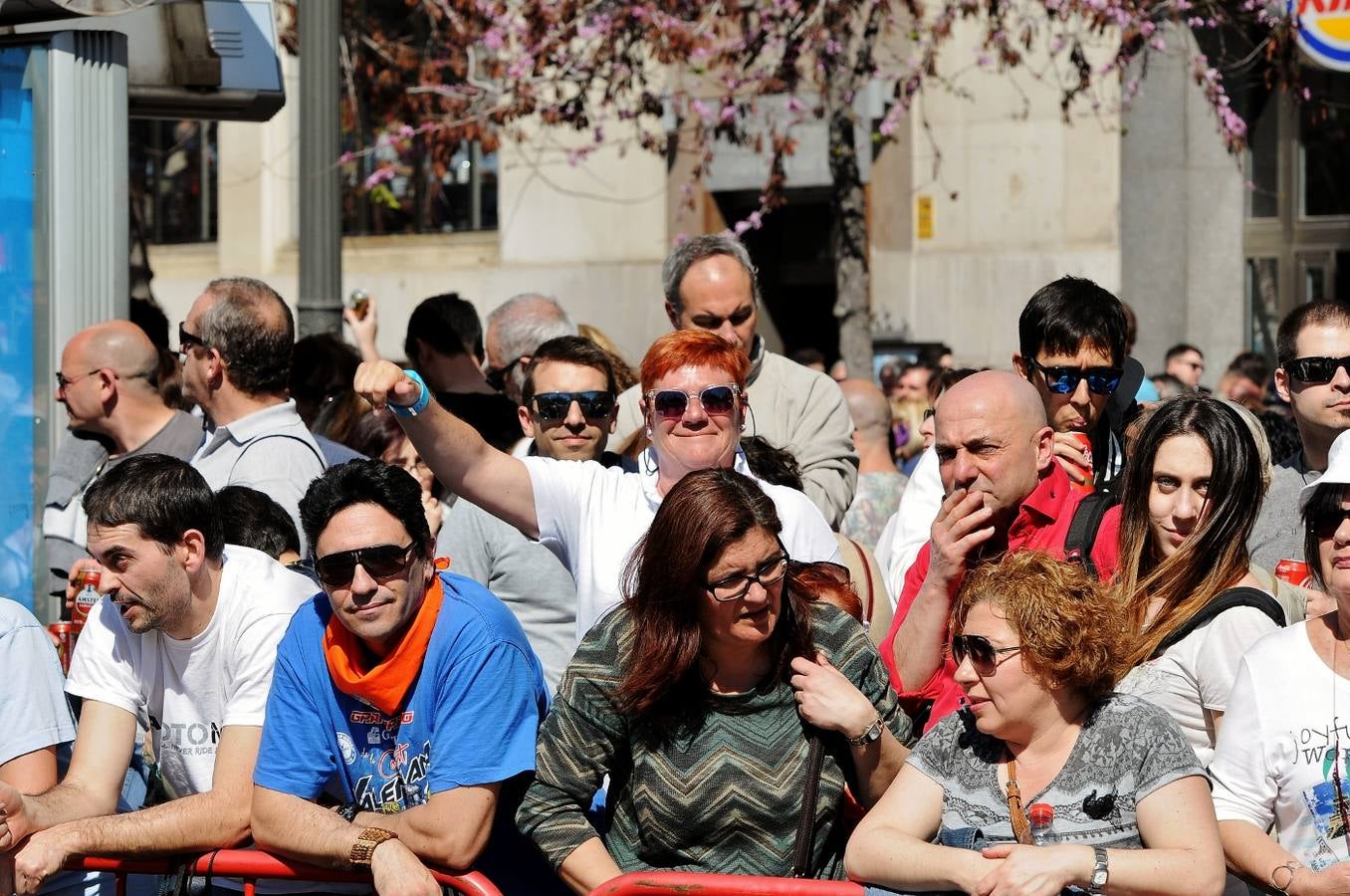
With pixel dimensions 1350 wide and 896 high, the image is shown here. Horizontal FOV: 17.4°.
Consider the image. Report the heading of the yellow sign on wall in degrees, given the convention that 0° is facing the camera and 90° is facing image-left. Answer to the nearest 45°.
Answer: approximately 0°

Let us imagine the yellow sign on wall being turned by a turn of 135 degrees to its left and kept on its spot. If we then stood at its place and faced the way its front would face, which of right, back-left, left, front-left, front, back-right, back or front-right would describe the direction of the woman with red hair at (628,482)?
back-right

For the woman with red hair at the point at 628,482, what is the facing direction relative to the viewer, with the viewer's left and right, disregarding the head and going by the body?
facing the viewer

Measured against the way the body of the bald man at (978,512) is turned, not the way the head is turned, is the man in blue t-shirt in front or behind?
in front

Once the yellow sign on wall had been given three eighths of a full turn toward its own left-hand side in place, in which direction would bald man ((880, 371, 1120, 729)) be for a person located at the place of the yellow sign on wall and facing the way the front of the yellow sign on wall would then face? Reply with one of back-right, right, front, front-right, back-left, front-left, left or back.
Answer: back-right

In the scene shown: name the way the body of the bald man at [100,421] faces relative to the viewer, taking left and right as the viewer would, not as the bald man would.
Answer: facing to the left of the viewer

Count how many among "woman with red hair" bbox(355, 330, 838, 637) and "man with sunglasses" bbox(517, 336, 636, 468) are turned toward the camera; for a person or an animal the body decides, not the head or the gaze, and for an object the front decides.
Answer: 2

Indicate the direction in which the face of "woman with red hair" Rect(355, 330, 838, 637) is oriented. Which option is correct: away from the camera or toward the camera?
toward the camera

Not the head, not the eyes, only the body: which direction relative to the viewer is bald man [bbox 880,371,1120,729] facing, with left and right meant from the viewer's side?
facing the viewer and to the left of the viewer

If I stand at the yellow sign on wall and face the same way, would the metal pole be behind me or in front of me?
in front

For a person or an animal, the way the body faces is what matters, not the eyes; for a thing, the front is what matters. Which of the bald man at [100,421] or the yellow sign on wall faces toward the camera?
the yellow sign on wall

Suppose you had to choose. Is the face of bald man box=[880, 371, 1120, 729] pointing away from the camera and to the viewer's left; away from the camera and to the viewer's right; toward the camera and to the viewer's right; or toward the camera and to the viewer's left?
toward the camera and to the viewer's left

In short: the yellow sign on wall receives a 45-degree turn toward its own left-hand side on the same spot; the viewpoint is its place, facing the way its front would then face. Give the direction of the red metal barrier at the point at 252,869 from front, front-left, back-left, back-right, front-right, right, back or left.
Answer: front-right

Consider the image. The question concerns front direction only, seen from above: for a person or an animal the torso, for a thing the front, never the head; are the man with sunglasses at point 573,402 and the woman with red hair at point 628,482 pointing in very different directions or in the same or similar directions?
same or similar directions

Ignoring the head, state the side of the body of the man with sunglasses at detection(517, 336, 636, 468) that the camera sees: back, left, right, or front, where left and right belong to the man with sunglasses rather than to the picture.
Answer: front
